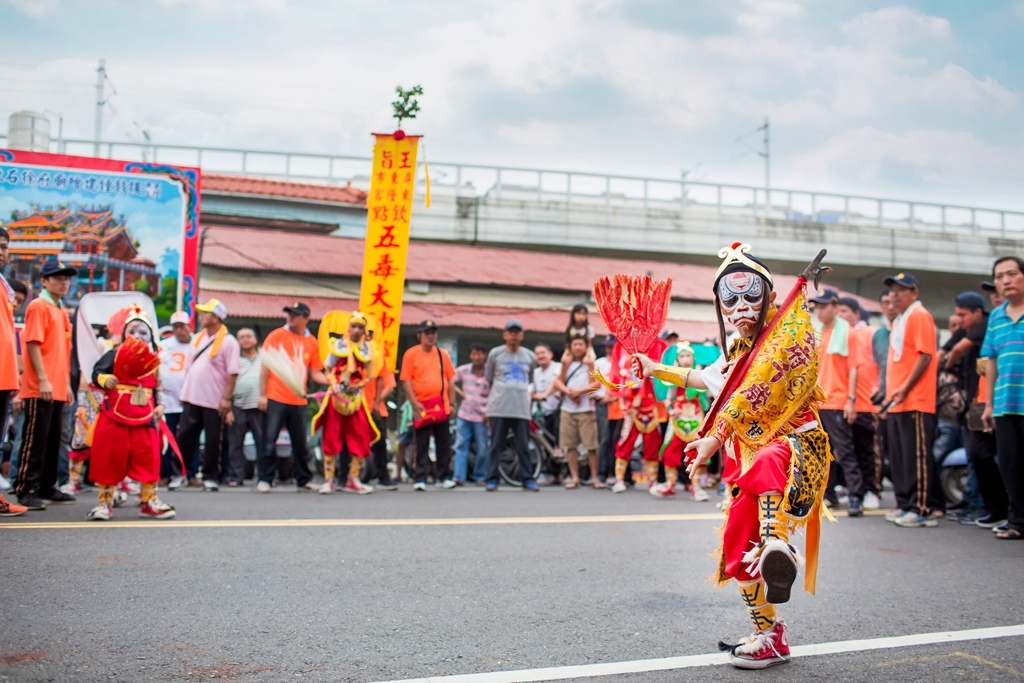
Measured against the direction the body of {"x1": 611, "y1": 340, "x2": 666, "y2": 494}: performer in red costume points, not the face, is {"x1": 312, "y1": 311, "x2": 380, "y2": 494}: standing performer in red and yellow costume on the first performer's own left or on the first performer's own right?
on the first performer's own right

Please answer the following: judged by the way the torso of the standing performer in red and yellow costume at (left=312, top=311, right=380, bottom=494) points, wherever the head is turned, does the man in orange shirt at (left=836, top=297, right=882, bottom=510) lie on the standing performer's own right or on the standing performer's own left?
on the standing performer's own left

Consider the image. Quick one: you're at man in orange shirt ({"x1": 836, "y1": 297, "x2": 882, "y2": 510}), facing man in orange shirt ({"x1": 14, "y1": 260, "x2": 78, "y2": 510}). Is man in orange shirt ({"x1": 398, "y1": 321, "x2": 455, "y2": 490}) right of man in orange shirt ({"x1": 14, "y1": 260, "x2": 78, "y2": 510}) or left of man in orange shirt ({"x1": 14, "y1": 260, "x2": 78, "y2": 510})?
right

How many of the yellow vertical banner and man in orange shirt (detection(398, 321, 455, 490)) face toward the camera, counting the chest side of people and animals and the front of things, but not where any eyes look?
2

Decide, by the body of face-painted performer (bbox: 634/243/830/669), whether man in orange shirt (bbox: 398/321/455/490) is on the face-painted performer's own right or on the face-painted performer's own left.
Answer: on the face-painted performer's own right

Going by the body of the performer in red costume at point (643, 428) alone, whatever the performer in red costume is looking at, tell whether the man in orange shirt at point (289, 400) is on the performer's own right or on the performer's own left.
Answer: on the performer's own right

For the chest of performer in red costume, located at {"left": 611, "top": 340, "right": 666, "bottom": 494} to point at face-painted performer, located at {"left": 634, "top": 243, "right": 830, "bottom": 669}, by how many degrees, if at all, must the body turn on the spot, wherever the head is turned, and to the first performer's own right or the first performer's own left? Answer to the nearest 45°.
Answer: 0° — they already face them

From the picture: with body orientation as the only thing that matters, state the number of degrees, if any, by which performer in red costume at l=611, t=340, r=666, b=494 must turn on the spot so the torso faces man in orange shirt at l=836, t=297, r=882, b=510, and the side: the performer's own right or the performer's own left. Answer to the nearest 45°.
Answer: approximately 45° to the performer's own left
